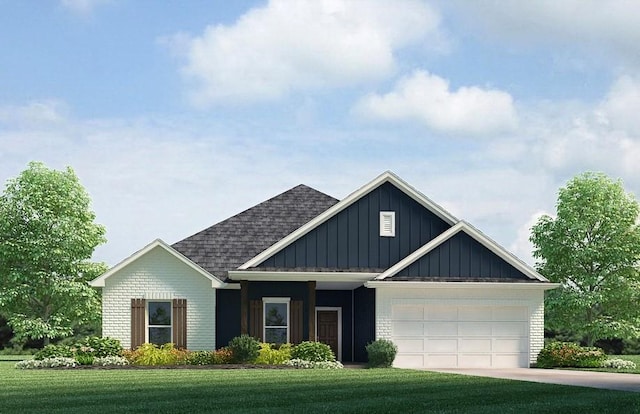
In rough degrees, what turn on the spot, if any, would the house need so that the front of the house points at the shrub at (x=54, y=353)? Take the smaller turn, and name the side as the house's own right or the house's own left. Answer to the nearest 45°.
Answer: approximately 90° to the house's own right

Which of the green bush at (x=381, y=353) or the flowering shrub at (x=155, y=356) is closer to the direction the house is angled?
the green bush

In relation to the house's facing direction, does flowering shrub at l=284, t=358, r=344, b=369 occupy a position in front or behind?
in front

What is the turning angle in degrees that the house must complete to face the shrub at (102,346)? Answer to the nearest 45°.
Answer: approximately 90° to its right

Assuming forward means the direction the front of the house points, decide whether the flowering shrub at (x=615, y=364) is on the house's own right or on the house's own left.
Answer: on the house's own left

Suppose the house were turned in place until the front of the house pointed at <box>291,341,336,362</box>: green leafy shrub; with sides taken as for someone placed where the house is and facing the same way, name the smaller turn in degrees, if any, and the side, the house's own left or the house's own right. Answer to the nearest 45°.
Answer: approximately 45° to the house's own right

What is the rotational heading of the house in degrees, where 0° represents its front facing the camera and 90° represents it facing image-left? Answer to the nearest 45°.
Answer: approximately 0°

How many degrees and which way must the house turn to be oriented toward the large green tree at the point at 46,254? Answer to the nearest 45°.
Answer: approximately 135° to its right
